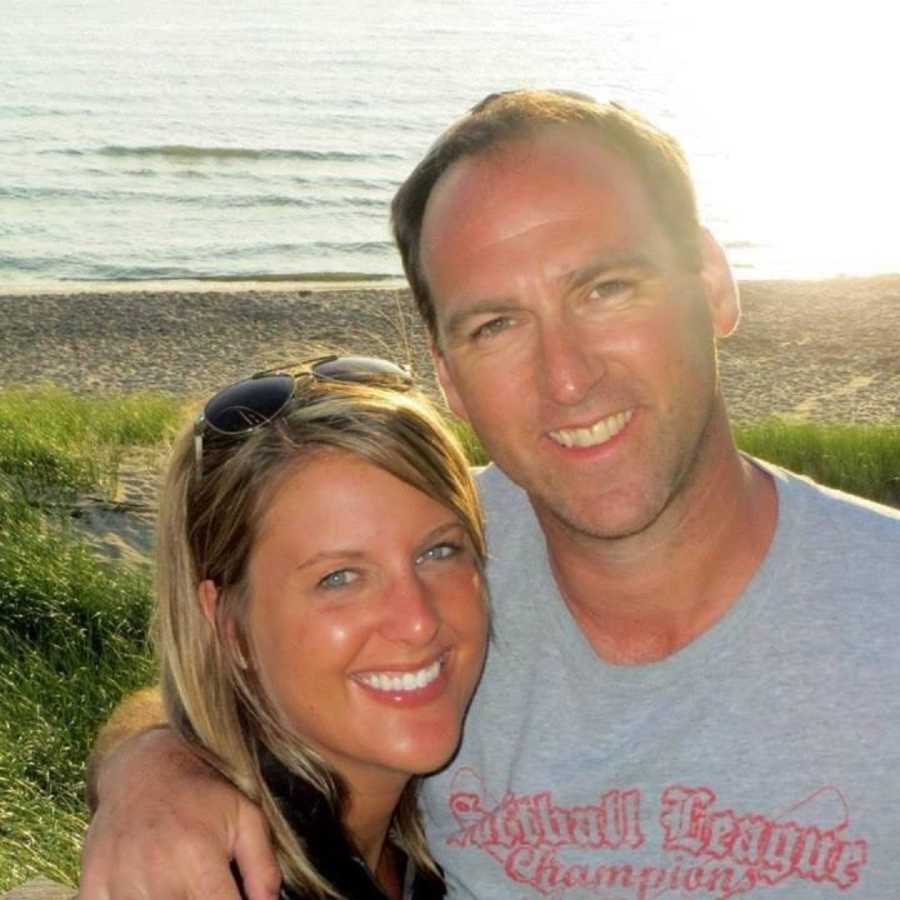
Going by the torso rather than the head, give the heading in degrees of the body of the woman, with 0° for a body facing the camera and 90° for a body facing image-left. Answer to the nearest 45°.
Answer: approximately 315°

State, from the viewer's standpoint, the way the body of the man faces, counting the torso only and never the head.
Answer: toward the camera
